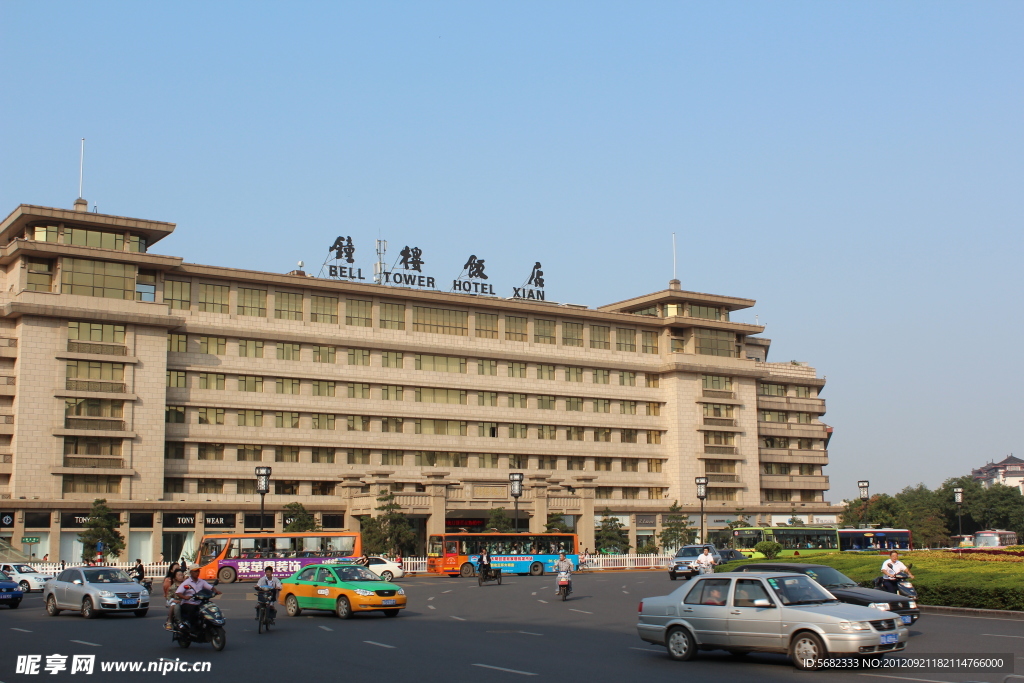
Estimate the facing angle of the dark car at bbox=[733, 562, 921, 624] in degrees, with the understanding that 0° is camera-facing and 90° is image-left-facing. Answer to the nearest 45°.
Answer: approximately 315°

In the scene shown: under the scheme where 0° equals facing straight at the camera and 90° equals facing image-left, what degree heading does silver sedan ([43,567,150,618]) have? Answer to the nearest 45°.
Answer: approximately 315°

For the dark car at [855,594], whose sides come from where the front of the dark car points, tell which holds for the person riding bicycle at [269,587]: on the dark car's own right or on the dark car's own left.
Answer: on the dark car's own right

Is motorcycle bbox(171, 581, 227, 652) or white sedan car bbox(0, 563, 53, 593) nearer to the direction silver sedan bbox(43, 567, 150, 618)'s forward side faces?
the motorcycle

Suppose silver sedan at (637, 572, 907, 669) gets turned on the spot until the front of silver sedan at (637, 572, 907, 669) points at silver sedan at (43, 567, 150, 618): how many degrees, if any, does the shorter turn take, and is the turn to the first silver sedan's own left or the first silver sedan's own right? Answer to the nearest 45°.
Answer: approximately 180°

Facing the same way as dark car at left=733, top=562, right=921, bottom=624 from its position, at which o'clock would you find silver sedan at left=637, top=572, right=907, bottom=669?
The silver sedan is roughly at 2 o'clock from the dark car.

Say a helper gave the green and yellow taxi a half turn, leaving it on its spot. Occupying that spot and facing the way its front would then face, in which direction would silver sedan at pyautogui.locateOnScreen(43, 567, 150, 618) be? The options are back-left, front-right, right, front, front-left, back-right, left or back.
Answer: front-left

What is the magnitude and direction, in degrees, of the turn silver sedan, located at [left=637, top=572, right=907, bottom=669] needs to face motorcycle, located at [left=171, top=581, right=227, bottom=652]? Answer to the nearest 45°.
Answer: approximately 135° to its right
